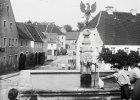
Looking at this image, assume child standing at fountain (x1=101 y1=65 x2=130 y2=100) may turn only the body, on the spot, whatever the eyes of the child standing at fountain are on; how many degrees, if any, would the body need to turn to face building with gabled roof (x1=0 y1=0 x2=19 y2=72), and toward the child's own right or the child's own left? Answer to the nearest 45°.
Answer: approximately 45° to the child's own right

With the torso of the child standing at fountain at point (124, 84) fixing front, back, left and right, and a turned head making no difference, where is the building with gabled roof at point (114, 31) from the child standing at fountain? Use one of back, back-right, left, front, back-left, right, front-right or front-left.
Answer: right

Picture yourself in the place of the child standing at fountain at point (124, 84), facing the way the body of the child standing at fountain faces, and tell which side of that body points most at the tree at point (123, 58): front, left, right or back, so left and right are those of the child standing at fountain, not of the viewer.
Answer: right

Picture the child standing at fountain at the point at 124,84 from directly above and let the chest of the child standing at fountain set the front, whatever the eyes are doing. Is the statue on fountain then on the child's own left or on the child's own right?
on the child's own right

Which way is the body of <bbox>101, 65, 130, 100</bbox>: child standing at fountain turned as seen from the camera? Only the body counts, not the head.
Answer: to the viewer's left

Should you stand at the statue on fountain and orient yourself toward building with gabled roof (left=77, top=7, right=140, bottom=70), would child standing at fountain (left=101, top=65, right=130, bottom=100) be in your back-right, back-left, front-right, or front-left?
back-right
